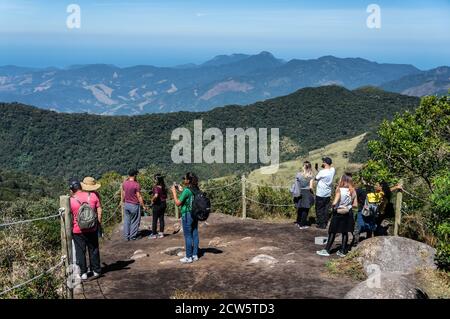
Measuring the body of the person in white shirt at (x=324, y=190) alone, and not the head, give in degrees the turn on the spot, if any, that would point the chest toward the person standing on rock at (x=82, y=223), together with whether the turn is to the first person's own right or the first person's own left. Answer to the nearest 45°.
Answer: approximately 90° to the first person's own left

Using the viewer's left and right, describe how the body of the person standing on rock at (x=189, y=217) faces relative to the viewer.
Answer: facing to the left of the viewer

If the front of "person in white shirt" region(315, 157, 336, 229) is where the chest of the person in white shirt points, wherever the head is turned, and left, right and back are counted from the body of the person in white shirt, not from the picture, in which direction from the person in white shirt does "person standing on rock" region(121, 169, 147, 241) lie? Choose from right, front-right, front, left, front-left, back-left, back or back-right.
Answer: front-left

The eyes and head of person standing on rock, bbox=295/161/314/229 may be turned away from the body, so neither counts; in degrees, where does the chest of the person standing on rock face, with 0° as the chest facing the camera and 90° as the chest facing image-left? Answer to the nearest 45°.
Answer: approximately 180°

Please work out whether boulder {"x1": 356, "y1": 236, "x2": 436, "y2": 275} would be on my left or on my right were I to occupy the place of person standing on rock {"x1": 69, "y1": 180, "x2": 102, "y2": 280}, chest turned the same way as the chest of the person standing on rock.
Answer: on my right

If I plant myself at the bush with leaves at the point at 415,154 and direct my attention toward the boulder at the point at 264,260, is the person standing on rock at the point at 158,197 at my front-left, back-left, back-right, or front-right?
front-right
